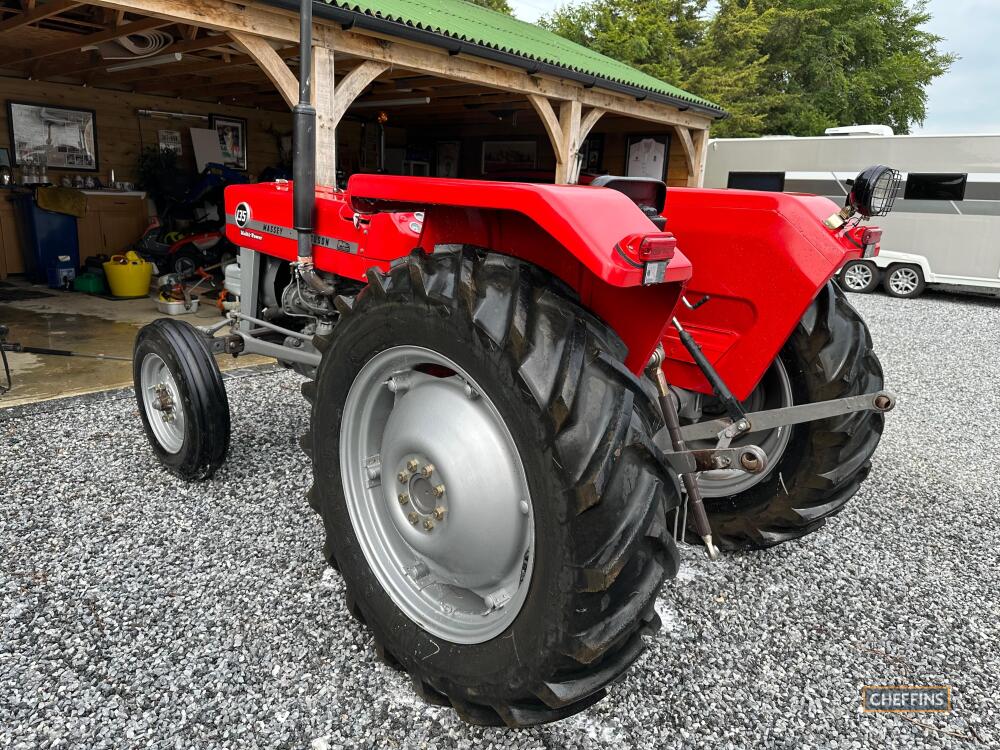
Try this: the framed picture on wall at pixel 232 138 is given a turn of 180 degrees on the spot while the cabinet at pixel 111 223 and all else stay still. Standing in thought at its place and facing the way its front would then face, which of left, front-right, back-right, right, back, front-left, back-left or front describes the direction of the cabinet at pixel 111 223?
left

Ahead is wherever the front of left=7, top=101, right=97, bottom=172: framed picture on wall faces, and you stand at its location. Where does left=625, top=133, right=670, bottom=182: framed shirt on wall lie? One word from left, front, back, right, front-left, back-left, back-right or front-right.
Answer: front-left

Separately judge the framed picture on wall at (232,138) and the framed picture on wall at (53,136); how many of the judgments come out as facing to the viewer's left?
0

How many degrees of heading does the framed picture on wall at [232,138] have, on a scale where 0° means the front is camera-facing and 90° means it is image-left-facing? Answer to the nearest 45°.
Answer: approximately 315°

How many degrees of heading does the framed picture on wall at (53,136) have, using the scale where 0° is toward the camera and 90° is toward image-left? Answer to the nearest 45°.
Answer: approximately 315°

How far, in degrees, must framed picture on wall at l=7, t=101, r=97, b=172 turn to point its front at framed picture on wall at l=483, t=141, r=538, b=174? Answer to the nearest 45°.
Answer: approximately 45° to its left

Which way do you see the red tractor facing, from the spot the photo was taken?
facing away from the viewer and to the left of the viewer

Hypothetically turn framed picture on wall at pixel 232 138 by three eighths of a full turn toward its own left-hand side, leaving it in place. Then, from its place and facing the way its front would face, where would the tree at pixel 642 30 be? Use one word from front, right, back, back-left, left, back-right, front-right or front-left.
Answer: front-right

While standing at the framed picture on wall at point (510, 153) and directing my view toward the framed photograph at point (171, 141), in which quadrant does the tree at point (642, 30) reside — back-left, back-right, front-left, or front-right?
back-right

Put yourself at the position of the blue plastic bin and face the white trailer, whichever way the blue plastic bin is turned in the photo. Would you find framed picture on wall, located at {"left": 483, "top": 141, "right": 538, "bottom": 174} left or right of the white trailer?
left

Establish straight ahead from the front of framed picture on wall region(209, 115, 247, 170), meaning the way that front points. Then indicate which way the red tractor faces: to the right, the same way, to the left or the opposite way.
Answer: the opposite way

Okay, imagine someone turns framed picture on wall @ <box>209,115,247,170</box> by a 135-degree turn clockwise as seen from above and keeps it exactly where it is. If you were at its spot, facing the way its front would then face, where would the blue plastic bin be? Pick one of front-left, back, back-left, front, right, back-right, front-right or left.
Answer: front-left

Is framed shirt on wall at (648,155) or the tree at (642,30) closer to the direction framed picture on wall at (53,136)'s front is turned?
the framed shirt on wall
